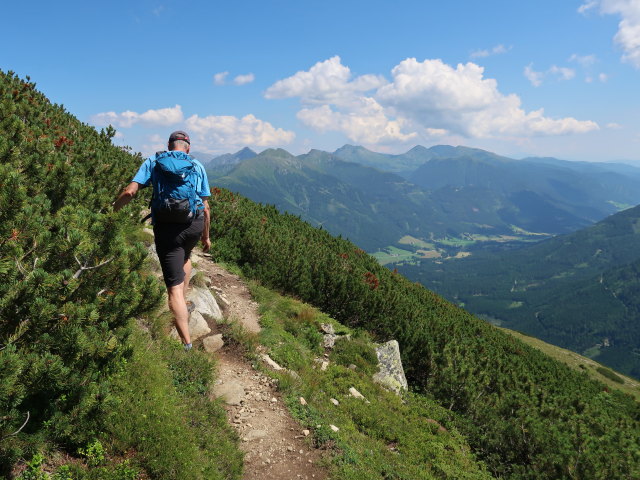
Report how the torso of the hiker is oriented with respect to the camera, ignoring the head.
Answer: away from the camera
